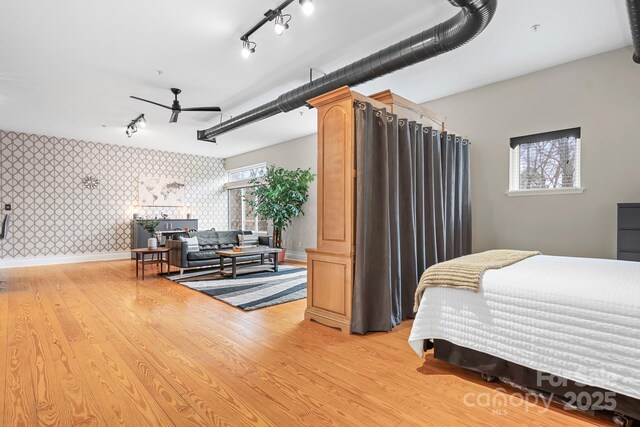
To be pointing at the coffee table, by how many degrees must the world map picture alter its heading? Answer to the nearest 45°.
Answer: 0° — it already faces it

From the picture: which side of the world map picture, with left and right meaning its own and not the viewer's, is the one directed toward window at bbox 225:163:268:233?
left

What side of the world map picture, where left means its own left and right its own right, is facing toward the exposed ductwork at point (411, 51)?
front

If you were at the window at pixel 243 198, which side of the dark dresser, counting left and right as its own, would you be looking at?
right

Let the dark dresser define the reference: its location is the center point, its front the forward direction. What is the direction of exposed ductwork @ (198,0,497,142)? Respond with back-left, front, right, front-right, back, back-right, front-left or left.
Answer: front-right

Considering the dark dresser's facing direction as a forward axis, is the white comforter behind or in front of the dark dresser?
in front

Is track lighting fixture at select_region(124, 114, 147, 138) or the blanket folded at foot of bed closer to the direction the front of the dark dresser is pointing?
the blanket folded at foot of bed

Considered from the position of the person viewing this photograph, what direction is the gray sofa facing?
facing the viewer and to the right of the viewer

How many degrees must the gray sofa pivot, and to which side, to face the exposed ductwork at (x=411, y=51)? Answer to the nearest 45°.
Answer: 0° — it already faces it
